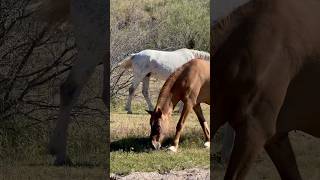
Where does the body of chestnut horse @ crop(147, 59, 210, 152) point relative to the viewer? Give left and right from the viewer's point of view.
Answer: facing to the left of the viewer

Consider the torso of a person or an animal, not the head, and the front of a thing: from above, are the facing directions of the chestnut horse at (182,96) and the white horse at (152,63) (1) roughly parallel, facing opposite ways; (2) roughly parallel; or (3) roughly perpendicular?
roughly parallel, facing opposite ways

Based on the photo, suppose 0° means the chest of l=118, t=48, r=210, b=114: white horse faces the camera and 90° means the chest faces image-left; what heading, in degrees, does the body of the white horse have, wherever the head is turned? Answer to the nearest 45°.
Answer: approximately 270°
